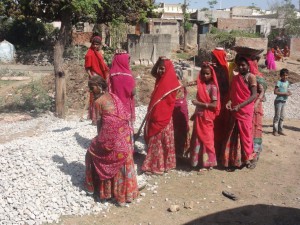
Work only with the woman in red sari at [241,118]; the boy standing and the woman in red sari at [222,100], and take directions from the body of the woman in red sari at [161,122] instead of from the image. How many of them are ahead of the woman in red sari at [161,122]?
0

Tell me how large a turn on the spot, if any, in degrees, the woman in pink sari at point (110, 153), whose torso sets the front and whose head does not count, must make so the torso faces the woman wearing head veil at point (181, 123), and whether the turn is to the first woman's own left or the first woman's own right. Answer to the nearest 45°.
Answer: approximately 90° to the first woman's own right

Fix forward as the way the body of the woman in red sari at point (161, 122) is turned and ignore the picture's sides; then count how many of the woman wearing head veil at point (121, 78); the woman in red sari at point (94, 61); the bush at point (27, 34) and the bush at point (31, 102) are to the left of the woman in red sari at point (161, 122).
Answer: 0

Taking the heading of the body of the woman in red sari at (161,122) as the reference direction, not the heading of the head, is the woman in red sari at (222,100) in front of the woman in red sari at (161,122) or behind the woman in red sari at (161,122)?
behind

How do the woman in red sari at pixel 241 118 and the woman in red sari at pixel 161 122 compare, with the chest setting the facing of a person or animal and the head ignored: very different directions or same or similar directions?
same or similar directions

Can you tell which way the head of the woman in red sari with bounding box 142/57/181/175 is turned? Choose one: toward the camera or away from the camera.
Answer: toward the camera

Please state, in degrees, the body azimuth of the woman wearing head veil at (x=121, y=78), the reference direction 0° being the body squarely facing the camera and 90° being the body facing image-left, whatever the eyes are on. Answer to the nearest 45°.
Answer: approximately 180°

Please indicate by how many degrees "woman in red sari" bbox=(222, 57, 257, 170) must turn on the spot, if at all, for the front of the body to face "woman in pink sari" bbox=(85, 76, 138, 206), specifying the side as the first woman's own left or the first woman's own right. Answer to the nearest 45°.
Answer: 0° — they already face them

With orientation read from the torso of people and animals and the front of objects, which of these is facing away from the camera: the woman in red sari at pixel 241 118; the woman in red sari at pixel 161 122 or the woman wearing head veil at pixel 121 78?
the woman wearing head veil

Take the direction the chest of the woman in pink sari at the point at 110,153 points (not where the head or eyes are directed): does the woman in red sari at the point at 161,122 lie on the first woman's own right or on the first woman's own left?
on the first woman's own right
